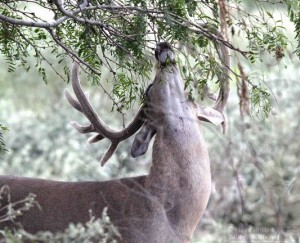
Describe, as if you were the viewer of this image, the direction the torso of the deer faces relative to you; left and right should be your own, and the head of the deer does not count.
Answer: facing the viewer and to the right of the viewer
